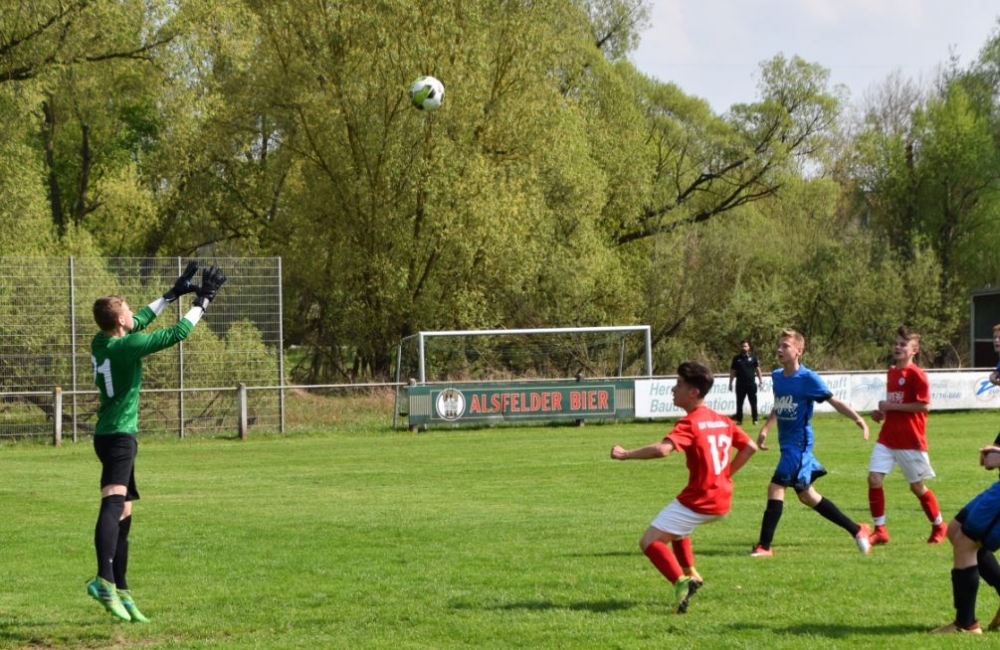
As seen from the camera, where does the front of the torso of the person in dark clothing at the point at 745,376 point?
toward the camera

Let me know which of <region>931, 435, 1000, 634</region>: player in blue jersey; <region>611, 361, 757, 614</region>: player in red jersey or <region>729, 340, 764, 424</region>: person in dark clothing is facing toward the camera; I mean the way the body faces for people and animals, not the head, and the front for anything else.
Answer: the person in dark clothing

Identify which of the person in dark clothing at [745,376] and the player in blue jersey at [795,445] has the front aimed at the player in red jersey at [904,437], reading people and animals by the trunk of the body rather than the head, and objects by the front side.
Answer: the person in dark clothing

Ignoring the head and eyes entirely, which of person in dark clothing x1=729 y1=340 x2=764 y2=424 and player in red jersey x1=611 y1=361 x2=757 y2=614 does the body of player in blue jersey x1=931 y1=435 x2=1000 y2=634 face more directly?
the player in red jersey

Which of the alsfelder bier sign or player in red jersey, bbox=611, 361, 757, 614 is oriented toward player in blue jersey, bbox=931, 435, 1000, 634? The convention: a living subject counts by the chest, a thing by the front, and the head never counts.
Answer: the alsfelder bier sign

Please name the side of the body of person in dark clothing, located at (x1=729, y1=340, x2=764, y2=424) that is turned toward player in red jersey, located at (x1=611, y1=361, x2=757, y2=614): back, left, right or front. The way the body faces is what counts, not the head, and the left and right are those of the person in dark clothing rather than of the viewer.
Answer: front

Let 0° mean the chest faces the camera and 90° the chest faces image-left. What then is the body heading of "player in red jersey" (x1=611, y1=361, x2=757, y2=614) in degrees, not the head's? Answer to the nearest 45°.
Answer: approximately 135°

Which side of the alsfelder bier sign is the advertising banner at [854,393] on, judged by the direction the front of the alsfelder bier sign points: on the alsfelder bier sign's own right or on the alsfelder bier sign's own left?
on the alsfelder bier sign's own left

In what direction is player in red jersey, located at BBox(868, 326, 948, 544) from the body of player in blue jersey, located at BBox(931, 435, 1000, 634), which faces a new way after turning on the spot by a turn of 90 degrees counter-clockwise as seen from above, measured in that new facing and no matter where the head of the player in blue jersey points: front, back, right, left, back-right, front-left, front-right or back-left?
back

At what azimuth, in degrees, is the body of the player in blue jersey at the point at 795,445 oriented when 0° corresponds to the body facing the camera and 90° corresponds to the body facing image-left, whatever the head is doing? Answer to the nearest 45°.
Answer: approximately 45°

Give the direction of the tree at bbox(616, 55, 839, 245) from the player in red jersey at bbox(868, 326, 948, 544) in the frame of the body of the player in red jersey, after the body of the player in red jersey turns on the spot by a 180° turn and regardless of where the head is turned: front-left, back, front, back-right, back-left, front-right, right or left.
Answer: front-left

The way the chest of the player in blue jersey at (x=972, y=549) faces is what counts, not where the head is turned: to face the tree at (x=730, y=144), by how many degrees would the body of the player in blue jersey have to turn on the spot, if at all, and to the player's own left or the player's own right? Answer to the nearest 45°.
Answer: approximately 90° to the player's own right

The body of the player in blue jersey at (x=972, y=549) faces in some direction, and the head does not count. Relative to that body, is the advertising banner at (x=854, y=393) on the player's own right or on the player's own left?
on the player's own right

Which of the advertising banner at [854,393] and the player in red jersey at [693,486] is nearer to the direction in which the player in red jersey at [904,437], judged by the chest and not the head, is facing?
the player in red jersey

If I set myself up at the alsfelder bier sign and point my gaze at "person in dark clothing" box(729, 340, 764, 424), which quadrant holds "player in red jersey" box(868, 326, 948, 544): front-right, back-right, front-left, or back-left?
front-right

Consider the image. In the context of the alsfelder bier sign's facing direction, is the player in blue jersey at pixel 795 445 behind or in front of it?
in front

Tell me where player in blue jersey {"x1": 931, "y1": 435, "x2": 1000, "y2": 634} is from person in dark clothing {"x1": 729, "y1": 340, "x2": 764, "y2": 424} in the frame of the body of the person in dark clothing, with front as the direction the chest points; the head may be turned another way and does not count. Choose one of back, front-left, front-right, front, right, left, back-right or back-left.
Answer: front

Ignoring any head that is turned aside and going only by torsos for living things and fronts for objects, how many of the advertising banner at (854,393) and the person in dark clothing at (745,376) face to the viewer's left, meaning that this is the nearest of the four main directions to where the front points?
0

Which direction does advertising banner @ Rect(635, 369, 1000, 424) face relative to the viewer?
toward the camera

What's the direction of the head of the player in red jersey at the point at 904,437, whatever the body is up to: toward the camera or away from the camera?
toward the camera
